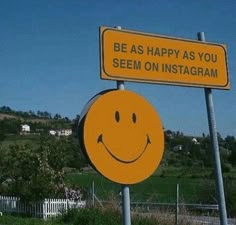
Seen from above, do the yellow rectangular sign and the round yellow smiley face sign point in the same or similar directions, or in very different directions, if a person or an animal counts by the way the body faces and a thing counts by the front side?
same or similar directions

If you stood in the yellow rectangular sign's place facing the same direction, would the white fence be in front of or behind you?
behind

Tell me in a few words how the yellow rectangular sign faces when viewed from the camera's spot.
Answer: facing the viewer and to the right of the viewer

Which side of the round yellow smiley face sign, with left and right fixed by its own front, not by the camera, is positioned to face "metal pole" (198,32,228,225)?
left

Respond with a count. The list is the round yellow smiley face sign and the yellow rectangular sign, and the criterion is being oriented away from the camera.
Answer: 0

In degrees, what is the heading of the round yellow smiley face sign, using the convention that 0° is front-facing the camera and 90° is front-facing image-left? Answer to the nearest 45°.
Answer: approximately 315°
